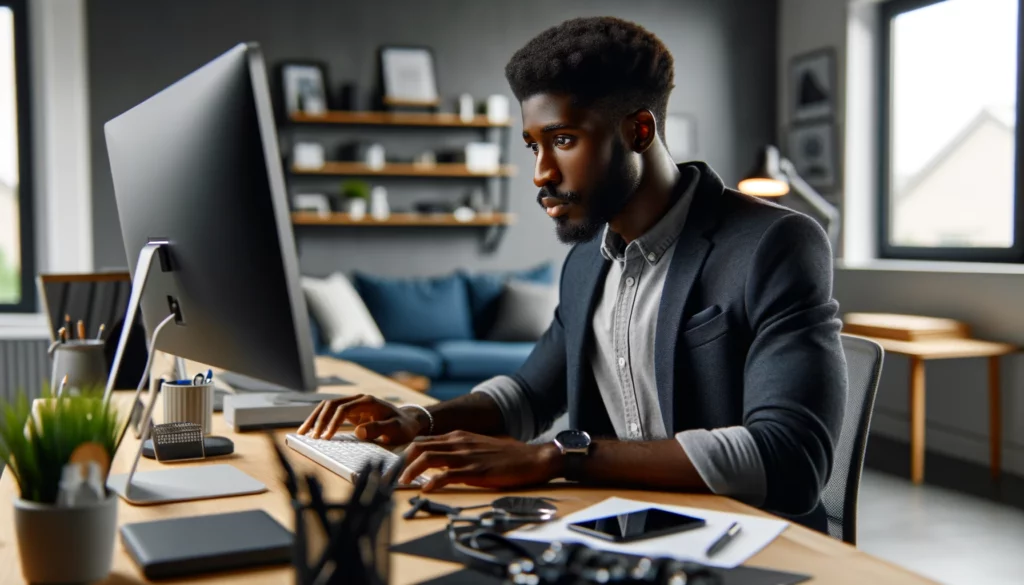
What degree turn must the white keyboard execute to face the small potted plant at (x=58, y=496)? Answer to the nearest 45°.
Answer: approximately 180°

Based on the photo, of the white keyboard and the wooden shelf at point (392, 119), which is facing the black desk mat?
the wooden shelf

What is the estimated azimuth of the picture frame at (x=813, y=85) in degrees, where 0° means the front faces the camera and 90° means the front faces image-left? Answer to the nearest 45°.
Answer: approximately 45°
